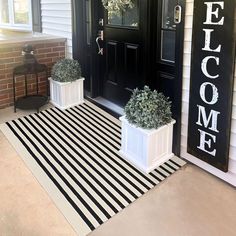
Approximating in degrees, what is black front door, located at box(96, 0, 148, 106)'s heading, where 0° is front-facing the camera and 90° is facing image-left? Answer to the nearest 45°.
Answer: approximately 45°

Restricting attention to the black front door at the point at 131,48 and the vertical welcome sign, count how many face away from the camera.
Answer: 0

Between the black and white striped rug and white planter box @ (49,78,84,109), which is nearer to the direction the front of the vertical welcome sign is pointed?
the black and white striped rug

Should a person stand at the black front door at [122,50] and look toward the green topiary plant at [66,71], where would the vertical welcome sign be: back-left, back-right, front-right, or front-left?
back-left

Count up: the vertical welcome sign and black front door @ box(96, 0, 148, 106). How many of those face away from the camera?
0

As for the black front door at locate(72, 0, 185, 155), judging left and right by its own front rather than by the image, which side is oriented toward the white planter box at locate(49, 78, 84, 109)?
right
